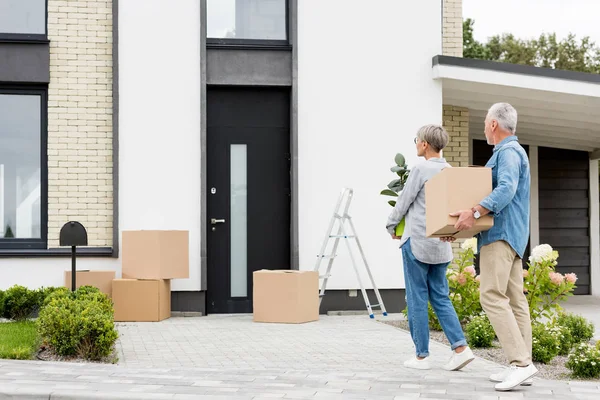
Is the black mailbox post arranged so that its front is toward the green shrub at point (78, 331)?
yes

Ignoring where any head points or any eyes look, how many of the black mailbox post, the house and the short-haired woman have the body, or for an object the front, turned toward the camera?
2

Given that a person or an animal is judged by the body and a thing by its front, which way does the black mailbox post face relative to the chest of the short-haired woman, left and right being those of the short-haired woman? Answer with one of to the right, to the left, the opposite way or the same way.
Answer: the opposite way

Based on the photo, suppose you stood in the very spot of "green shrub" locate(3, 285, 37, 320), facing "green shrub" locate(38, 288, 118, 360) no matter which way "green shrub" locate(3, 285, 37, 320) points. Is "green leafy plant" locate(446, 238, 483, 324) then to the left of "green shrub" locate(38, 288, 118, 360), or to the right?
left

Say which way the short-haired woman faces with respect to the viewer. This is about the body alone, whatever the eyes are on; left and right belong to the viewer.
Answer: facing away from the viewer and to the left of the viewer

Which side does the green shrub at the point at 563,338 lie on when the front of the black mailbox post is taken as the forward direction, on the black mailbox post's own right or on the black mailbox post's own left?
on the black mailbox post's own left

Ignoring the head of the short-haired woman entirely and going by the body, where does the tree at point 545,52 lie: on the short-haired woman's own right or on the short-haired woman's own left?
on the short-haired woman's own right
